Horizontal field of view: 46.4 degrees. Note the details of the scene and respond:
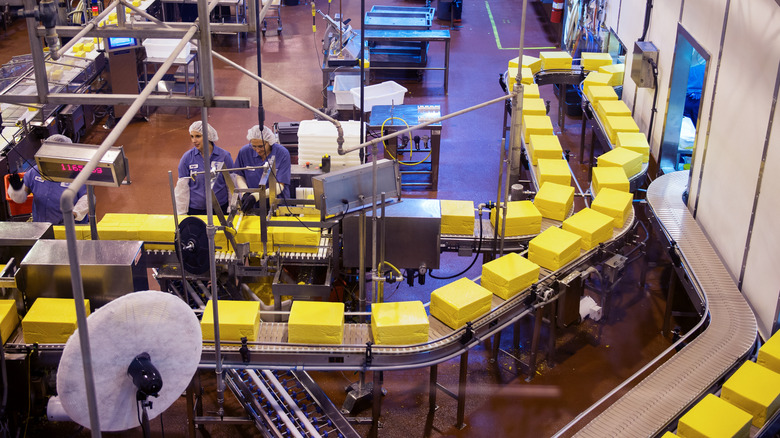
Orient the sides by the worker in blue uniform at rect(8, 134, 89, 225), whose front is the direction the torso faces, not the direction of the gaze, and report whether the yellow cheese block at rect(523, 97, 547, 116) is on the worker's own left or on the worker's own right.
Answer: on the worker's own left

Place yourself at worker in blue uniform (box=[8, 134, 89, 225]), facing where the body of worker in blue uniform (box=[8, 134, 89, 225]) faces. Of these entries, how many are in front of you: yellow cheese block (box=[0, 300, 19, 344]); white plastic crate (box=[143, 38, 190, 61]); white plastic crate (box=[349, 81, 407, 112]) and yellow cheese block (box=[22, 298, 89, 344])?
2

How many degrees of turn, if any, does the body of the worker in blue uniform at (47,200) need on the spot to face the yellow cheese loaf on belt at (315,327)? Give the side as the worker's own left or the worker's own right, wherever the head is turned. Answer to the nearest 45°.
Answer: approximately 45° to the worker's own left

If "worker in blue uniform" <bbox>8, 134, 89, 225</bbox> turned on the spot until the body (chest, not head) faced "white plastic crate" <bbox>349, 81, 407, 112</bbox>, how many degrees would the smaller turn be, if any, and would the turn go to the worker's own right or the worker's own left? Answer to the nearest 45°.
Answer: approximately 135° to the worker's own left

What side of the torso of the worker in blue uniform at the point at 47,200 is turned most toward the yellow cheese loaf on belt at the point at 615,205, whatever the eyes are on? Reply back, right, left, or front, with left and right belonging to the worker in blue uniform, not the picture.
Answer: left

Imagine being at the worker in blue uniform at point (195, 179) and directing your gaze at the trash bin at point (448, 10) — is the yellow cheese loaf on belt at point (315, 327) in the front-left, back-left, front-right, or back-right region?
back-right

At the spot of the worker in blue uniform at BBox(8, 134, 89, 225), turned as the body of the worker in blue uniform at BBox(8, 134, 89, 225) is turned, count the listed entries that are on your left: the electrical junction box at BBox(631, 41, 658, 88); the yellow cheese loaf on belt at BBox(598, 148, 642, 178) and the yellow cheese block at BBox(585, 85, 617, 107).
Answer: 3

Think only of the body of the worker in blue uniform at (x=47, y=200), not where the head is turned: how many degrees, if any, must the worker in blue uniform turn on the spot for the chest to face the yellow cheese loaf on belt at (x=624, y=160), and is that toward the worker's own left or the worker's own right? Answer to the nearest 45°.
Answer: approximately 90° to the worker's own left

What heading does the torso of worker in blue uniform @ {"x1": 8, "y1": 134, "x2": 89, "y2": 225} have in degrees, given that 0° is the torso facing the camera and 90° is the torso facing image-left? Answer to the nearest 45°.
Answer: approximately 0°

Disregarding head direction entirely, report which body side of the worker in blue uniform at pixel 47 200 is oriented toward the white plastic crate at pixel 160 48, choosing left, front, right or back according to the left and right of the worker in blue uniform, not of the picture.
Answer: back
